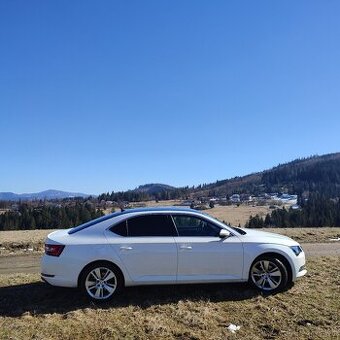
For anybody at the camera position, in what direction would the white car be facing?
facing to the right of the viewer
